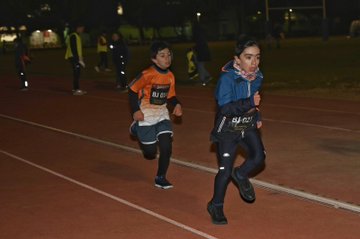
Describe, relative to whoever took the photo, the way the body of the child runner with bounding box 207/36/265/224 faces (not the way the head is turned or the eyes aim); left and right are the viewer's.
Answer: facing the viewer and to the right of the viewer

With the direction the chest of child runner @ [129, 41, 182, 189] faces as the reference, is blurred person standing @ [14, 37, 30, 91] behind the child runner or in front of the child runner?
behind

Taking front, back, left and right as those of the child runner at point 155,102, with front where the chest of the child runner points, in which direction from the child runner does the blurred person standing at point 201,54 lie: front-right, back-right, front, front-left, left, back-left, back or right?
back-left

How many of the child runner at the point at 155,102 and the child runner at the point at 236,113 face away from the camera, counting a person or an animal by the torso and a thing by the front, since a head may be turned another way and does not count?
0

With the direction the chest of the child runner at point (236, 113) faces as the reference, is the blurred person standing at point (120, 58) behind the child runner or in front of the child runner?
behind

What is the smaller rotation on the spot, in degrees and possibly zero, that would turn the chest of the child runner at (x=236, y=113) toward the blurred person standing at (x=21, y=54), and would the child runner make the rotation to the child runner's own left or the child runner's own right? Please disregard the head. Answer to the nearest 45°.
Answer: approximately 180°

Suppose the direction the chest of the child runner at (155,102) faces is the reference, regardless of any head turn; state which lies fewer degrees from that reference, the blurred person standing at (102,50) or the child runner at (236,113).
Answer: the child runner

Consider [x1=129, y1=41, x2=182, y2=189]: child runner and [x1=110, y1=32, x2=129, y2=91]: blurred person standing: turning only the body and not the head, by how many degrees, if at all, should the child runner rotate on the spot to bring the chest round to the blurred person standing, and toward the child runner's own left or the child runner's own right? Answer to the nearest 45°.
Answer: approximately 135° to the child runner's own left
